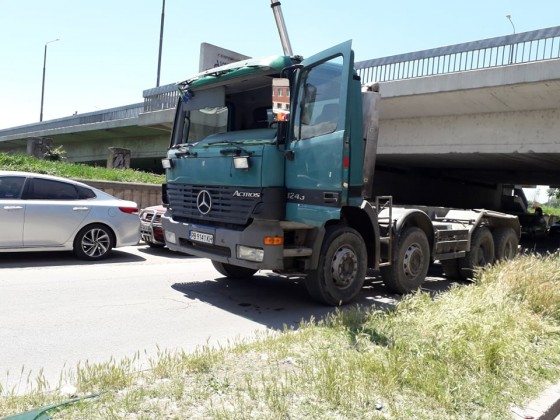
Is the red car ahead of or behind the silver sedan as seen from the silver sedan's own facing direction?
behind

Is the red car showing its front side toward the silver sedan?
yes

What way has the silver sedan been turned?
to the viewer's left

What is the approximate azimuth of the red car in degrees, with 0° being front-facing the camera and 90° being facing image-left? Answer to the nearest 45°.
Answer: approximately 45°

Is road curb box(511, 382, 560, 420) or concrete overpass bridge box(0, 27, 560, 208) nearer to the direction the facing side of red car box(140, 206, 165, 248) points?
the road curb

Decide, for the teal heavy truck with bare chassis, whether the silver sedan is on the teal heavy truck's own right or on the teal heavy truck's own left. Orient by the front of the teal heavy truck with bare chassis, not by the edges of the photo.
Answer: on the teal heavy truck's own right
